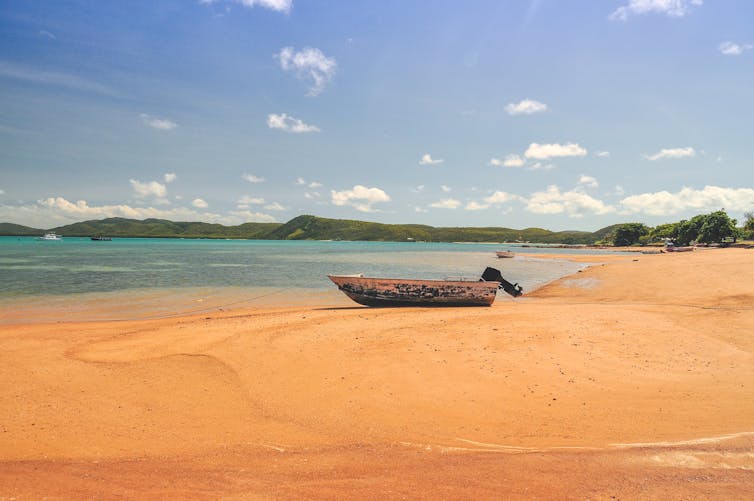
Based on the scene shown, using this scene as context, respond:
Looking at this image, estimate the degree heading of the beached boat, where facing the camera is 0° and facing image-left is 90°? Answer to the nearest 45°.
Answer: approximately 90°
